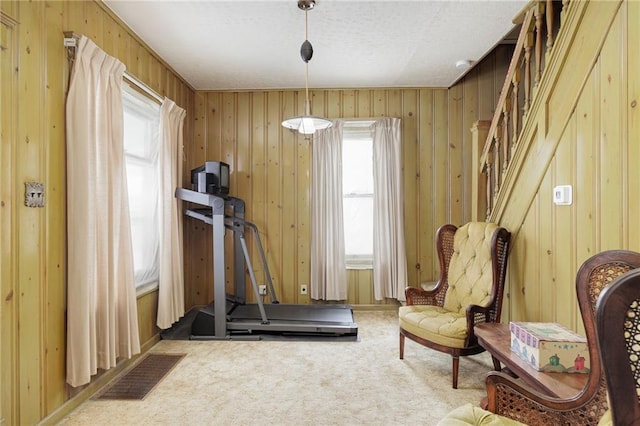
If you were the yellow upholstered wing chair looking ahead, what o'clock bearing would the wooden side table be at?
The wooden side table is roughly at 10 o'clock from the yellow upholstered wing chair.

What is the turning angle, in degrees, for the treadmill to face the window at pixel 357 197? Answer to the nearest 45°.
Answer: approximately 135° to its right

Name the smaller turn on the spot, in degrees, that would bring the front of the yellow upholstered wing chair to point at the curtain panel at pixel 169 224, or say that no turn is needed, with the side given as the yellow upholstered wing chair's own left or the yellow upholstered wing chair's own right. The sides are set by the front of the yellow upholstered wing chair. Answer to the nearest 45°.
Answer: approximately 45° to the yellow upholstered wing chair's own right

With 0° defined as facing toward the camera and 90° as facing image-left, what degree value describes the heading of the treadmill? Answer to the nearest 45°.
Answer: approximately 90°

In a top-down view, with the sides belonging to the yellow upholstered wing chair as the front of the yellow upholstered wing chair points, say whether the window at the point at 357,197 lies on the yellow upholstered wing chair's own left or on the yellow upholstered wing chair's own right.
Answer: on the yellow upholstered wing chair's own right

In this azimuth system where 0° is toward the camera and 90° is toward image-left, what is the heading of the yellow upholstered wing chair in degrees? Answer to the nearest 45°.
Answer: approximately 45°

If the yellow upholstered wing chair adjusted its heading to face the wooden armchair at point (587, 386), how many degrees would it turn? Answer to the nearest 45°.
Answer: approximately 45° to its left

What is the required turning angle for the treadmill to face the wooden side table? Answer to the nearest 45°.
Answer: approximately 135° to its left

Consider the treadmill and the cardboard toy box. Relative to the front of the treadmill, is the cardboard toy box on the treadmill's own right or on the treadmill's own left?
on the treadmill's own left
